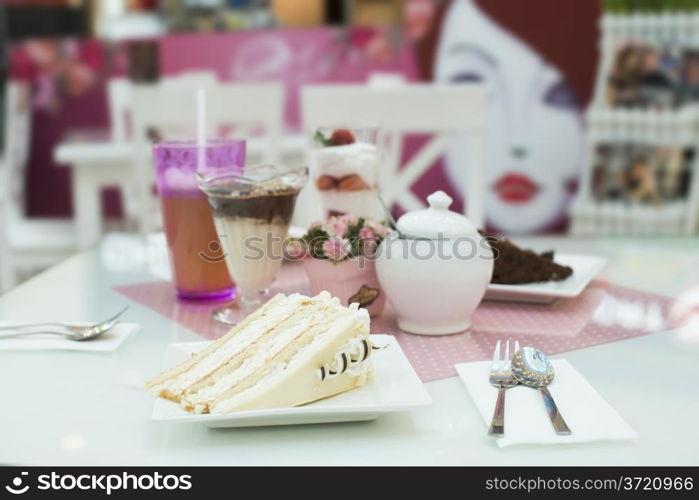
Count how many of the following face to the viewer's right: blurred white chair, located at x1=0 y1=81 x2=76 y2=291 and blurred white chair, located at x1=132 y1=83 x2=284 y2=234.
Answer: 1

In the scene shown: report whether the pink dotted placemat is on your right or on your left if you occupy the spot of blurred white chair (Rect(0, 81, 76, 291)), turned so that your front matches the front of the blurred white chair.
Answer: on your right

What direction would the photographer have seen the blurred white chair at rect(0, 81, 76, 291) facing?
facing to the right of the viewer
